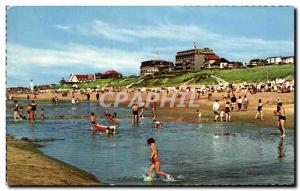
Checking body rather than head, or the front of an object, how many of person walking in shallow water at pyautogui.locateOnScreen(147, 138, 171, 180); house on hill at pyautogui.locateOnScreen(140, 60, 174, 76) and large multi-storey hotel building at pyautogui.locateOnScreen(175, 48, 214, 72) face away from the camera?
0

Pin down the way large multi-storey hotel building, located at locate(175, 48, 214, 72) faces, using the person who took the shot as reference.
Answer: facing the viewer and to the left of the viewer

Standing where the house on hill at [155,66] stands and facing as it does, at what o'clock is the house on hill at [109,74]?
the house on hill at [109,74] is roughly at 3 o'clock from the house on hill at [155,66].

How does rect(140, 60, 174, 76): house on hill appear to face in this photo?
toward the camera
